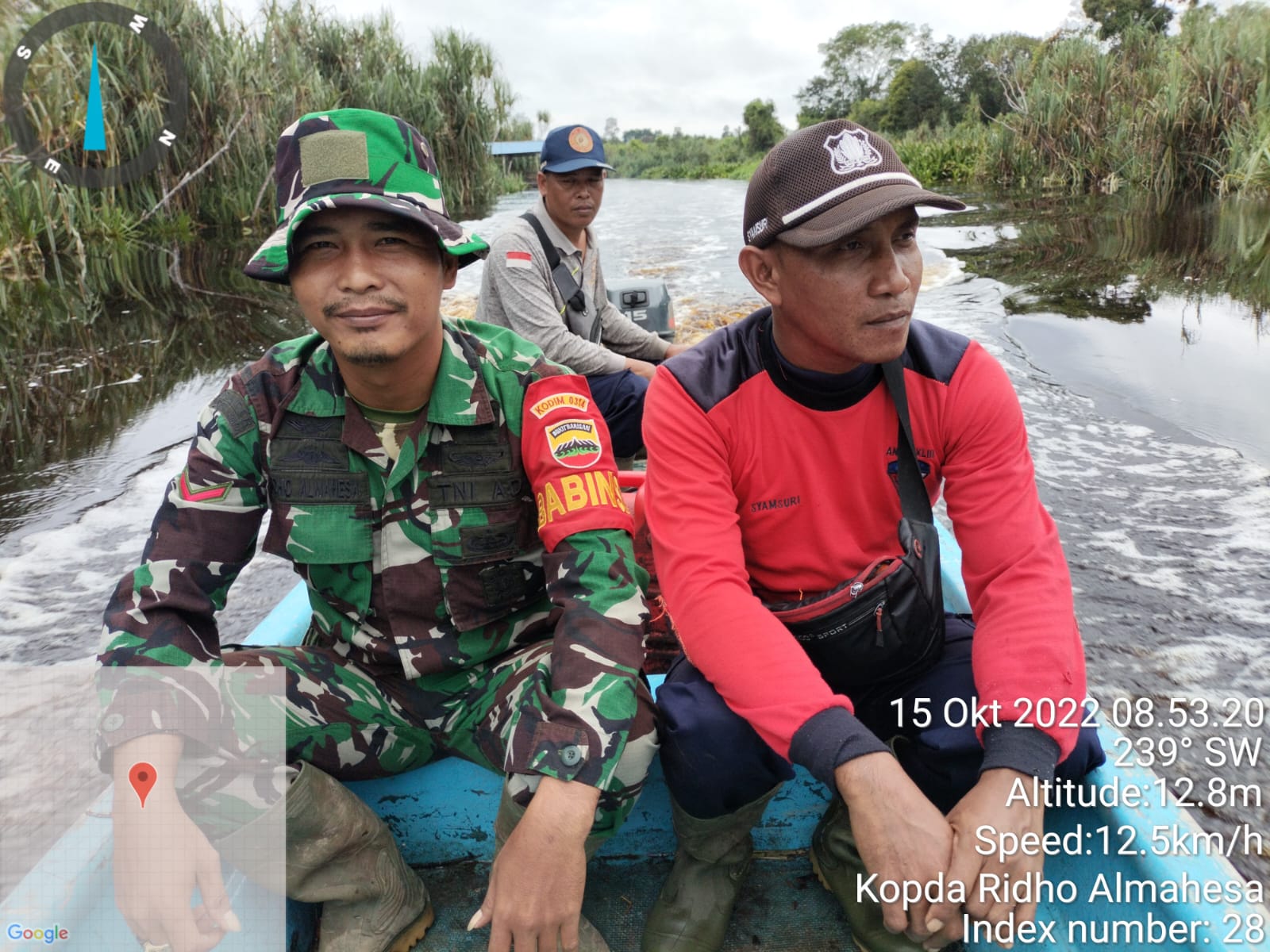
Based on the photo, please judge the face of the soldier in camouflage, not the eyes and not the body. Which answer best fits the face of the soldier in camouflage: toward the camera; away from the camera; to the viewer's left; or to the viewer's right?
toward the camera

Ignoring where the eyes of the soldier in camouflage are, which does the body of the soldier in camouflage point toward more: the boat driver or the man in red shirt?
the man in red shirt

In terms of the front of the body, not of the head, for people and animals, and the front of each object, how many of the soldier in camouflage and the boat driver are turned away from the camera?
0

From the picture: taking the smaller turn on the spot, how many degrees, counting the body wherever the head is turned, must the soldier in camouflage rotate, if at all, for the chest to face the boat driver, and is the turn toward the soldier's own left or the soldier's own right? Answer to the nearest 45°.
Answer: approximately 180°

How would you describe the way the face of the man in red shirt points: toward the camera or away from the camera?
toward the camera

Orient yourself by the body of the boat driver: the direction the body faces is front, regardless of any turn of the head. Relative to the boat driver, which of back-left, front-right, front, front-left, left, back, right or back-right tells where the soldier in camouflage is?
front-right

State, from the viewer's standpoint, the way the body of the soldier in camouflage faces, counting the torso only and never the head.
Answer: toward the camera

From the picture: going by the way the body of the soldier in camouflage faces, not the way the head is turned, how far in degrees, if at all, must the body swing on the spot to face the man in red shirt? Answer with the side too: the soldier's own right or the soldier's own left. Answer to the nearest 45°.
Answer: approximately 90° to the soldier's own left

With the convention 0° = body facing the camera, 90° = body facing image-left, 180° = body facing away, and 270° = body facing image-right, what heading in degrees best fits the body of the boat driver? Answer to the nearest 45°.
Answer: approximately 315°

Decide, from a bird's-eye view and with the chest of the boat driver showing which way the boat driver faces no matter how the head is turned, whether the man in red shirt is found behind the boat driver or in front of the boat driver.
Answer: in front
